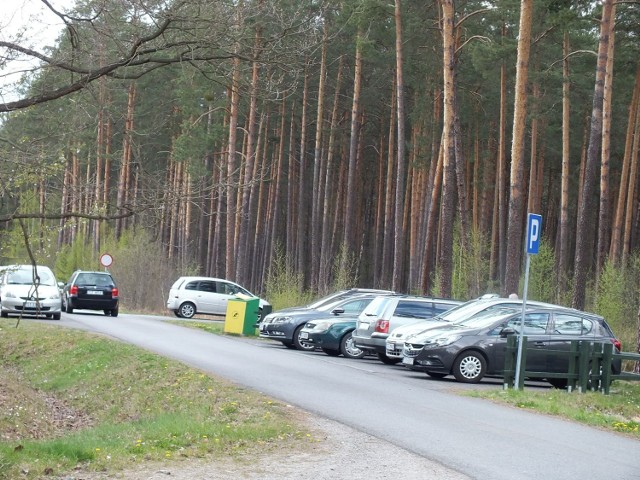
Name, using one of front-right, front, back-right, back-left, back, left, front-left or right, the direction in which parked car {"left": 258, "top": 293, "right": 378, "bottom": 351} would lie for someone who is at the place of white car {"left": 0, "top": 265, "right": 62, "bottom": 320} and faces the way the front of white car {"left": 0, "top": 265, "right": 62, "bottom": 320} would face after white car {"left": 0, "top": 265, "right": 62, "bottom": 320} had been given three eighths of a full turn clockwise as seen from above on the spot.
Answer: back

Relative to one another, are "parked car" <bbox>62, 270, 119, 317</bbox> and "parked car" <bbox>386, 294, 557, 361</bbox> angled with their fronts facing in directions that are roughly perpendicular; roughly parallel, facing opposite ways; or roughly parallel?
roughly perpendicular

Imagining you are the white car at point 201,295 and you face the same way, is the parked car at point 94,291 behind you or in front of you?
behind

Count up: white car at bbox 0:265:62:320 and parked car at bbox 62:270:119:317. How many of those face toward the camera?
1

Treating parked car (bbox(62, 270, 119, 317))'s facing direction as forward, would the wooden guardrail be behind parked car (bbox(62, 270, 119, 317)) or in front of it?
behind

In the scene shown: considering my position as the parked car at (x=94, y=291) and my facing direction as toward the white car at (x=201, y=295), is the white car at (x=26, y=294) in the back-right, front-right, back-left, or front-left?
back-right

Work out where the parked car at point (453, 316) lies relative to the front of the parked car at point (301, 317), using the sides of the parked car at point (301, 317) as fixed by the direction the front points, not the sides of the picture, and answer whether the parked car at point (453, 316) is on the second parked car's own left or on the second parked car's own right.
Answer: on the second parked car's own left

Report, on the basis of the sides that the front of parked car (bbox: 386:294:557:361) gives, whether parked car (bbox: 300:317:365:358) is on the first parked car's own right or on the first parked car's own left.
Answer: on the first parked car's own right

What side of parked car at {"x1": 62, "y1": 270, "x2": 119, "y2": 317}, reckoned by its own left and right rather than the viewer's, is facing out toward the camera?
back

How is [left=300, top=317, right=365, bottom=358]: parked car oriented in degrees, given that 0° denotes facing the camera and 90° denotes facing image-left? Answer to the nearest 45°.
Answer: approximately 45°
